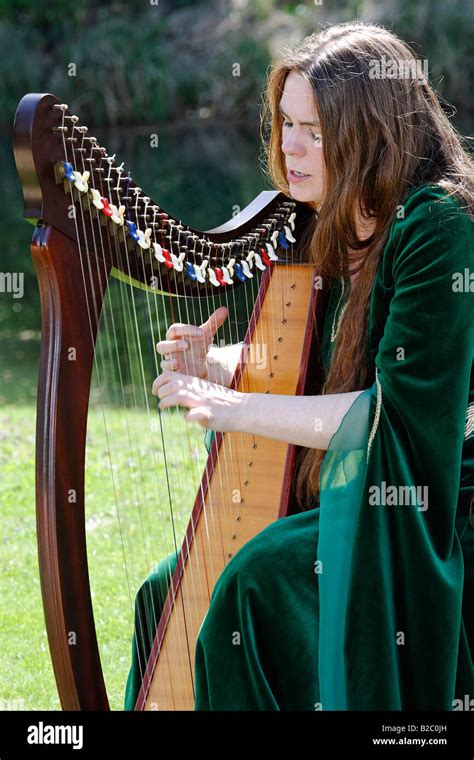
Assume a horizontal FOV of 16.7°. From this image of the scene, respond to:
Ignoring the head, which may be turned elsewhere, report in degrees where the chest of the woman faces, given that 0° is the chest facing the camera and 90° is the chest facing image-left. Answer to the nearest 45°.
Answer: approximately 90°
